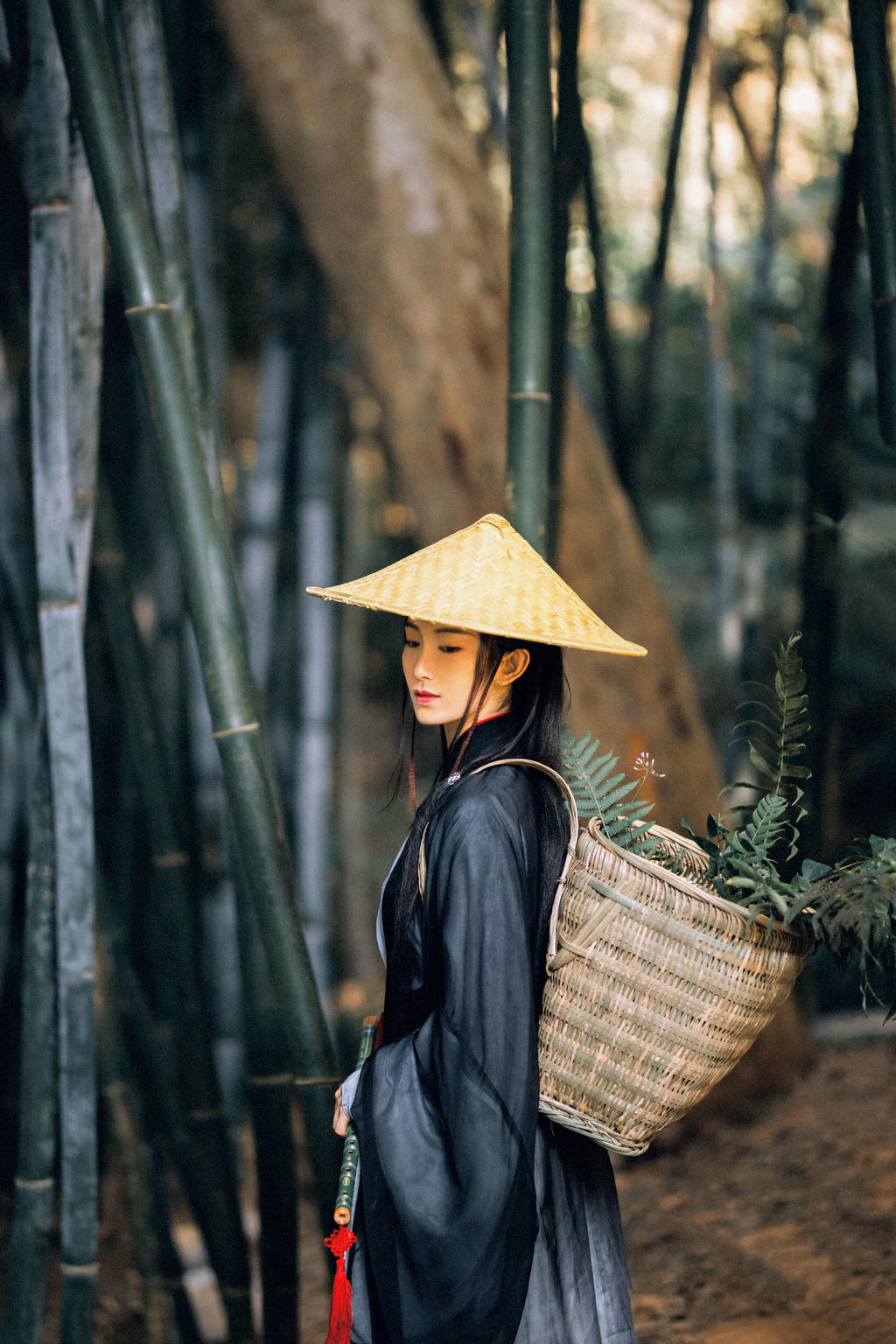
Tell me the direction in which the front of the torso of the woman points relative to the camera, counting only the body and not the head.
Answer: to the viewer's left

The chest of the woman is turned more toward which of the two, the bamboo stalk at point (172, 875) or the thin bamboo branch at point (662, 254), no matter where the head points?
the bamboo stalk

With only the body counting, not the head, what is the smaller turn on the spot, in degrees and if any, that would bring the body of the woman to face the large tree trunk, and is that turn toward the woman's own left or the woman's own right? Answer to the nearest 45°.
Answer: approximately 90° to the woman's own right

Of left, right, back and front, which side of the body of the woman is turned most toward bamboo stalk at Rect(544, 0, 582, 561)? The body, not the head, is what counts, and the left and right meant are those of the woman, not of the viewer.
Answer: right

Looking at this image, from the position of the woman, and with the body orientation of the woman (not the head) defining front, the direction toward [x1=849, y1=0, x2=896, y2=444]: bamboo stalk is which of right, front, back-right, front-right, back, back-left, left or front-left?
back-right

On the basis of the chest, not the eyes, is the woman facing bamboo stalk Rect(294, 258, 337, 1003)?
no

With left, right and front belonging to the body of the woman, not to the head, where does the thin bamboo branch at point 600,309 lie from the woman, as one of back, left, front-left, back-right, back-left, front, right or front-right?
right

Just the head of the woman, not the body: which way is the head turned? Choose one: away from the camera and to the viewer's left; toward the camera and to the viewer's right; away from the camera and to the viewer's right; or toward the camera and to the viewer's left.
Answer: toward the camera and to the viewer's left
